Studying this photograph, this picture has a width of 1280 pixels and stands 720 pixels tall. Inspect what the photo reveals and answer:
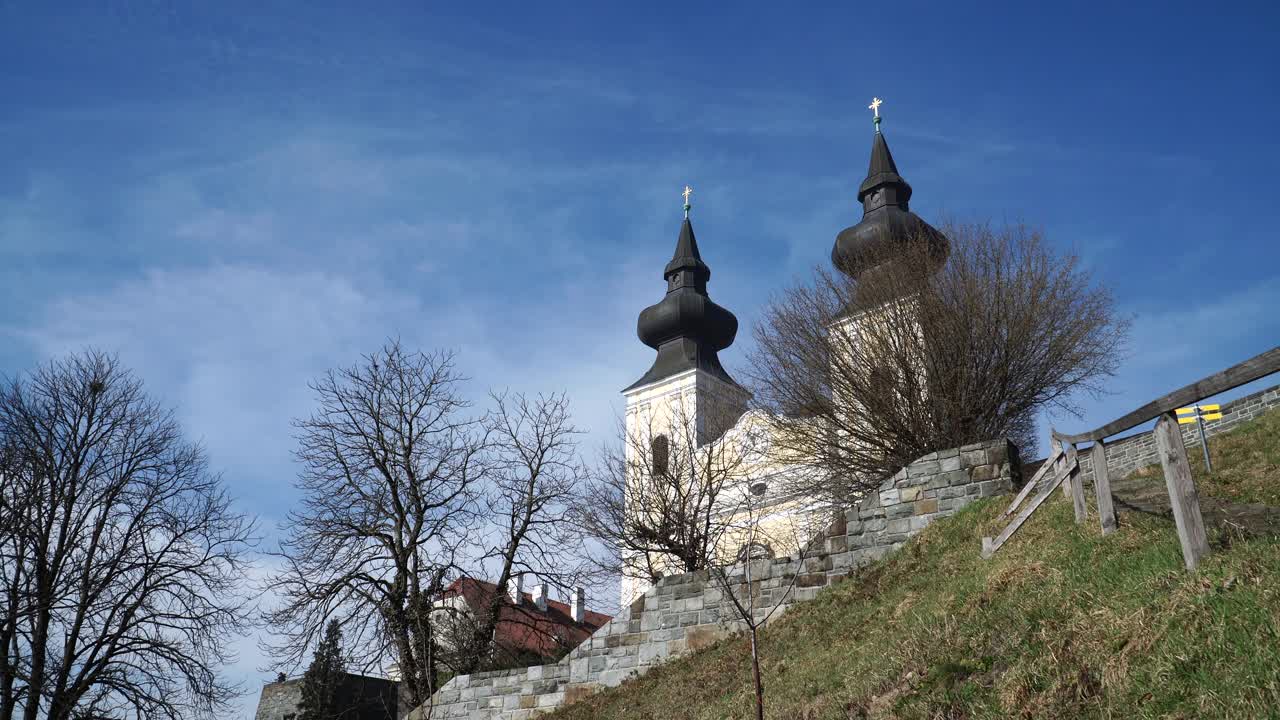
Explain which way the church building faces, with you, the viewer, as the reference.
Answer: facing the viewer and to the left of the viewer

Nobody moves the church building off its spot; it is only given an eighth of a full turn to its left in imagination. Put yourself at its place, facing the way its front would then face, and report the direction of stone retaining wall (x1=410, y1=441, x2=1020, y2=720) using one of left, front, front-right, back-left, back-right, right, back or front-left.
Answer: front

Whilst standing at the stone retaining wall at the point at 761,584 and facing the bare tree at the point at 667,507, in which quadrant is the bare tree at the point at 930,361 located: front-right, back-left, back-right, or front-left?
front-right
